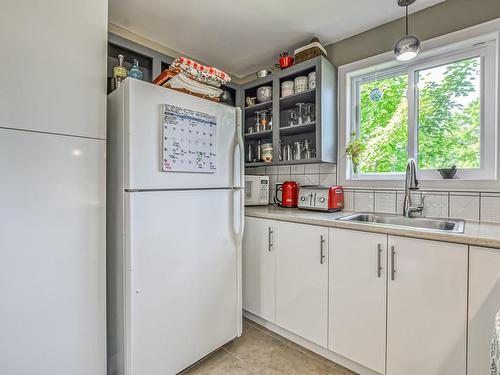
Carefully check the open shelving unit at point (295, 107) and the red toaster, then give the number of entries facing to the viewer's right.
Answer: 0

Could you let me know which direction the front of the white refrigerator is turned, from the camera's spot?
facing the viewer and to the right of the viewer

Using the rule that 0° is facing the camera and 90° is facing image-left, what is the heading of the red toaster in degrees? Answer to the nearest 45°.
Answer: approximately 45°

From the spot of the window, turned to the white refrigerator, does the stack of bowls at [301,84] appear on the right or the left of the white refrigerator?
right

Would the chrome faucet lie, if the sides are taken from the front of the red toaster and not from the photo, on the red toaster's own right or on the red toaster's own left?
on the red toaster's own left

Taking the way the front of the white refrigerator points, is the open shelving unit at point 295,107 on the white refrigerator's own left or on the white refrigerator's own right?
on the white refrigerator's own left

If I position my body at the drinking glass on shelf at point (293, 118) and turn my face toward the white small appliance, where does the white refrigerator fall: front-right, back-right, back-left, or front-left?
front-left
